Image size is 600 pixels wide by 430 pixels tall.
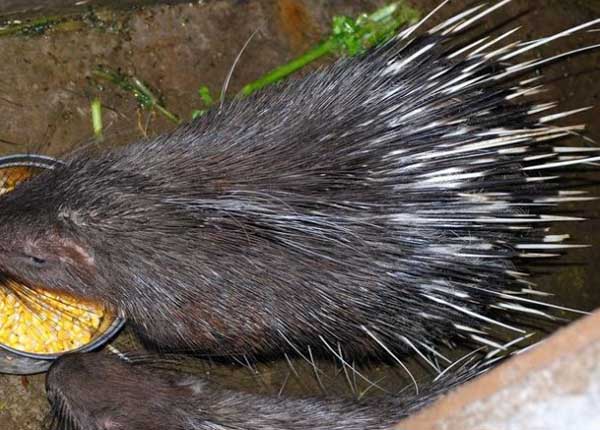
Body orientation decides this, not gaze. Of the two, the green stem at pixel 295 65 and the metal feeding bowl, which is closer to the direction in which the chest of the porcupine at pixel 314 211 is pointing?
the metal feeding bowl

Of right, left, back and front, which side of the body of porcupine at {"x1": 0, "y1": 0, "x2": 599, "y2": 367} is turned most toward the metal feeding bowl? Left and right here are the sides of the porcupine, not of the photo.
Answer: front

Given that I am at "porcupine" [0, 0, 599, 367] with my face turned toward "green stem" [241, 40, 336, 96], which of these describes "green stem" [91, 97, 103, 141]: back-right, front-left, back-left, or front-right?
front-left

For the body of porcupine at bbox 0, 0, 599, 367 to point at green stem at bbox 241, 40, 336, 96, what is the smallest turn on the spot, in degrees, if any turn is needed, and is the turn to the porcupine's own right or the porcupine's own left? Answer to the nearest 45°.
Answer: approximately 90° to the porcupine's own right

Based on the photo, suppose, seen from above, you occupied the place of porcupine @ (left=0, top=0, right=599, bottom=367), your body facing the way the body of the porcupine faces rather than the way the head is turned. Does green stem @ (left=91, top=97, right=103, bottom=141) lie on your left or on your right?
on your right

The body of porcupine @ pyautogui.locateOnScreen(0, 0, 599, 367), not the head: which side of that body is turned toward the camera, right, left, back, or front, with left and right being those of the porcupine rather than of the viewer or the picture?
left
